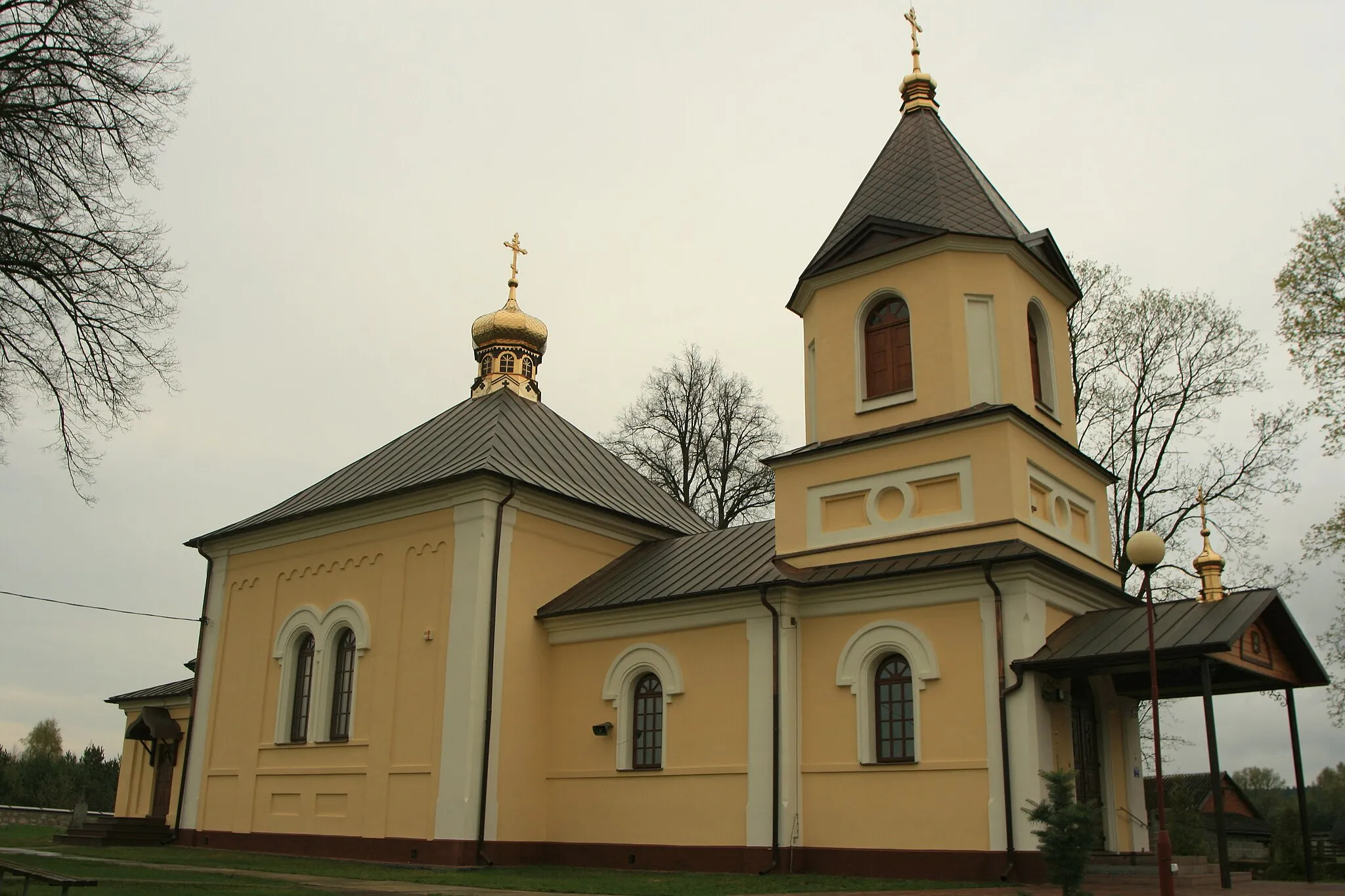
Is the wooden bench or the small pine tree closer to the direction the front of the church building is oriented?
the small pine tree

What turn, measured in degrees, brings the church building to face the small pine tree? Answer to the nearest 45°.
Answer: approximately 45° to its right

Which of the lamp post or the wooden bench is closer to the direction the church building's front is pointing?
the lamp post
